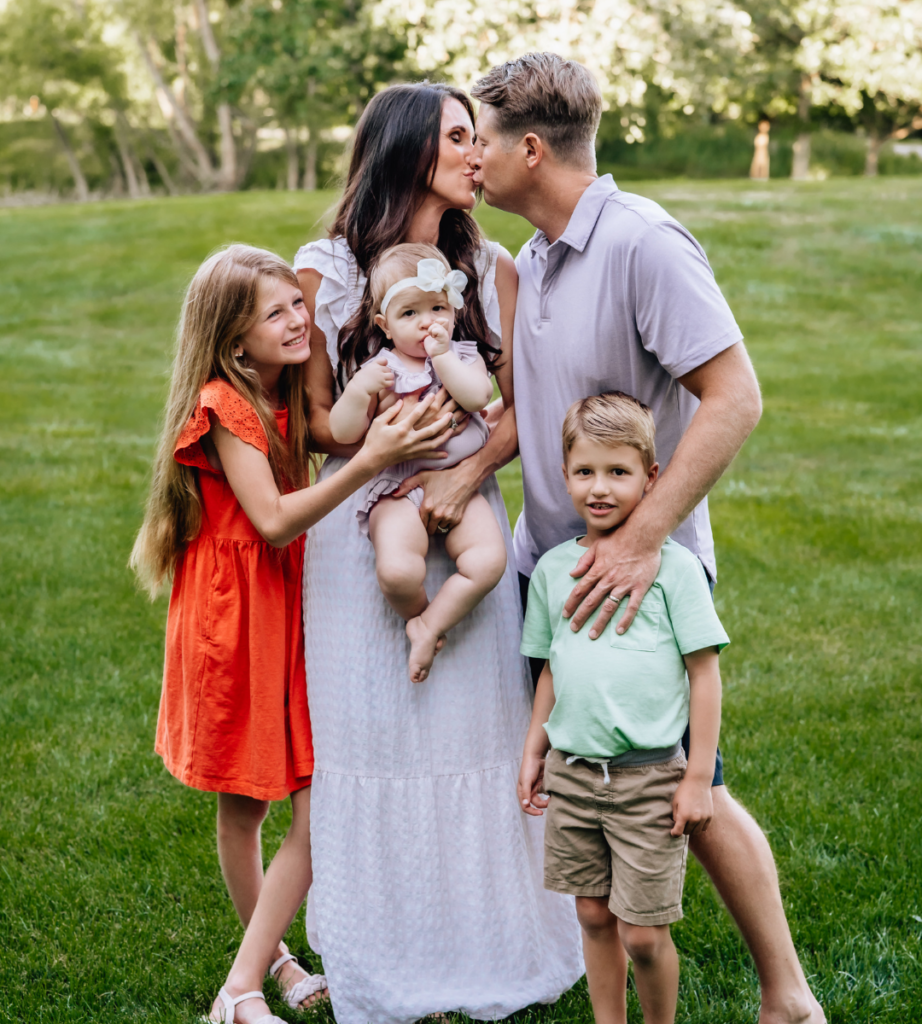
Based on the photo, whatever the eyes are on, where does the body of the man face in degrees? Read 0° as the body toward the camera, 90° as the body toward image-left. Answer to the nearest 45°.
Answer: approximately 45°

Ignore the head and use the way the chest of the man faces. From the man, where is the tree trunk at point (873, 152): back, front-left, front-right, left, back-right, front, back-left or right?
back-right

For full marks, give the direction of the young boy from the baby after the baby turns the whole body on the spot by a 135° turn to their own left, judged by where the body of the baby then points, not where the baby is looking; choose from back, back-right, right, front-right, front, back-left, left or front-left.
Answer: right

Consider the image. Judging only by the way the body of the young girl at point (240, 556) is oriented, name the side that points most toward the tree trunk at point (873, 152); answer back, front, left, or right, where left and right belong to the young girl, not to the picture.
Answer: left

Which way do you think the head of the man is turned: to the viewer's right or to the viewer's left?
to the viewer's left

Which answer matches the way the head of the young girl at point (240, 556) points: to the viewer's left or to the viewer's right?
to the viewer's right

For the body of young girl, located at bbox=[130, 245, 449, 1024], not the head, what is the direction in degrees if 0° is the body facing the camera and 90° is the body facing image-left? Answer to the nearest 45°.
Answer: approximately 315°
